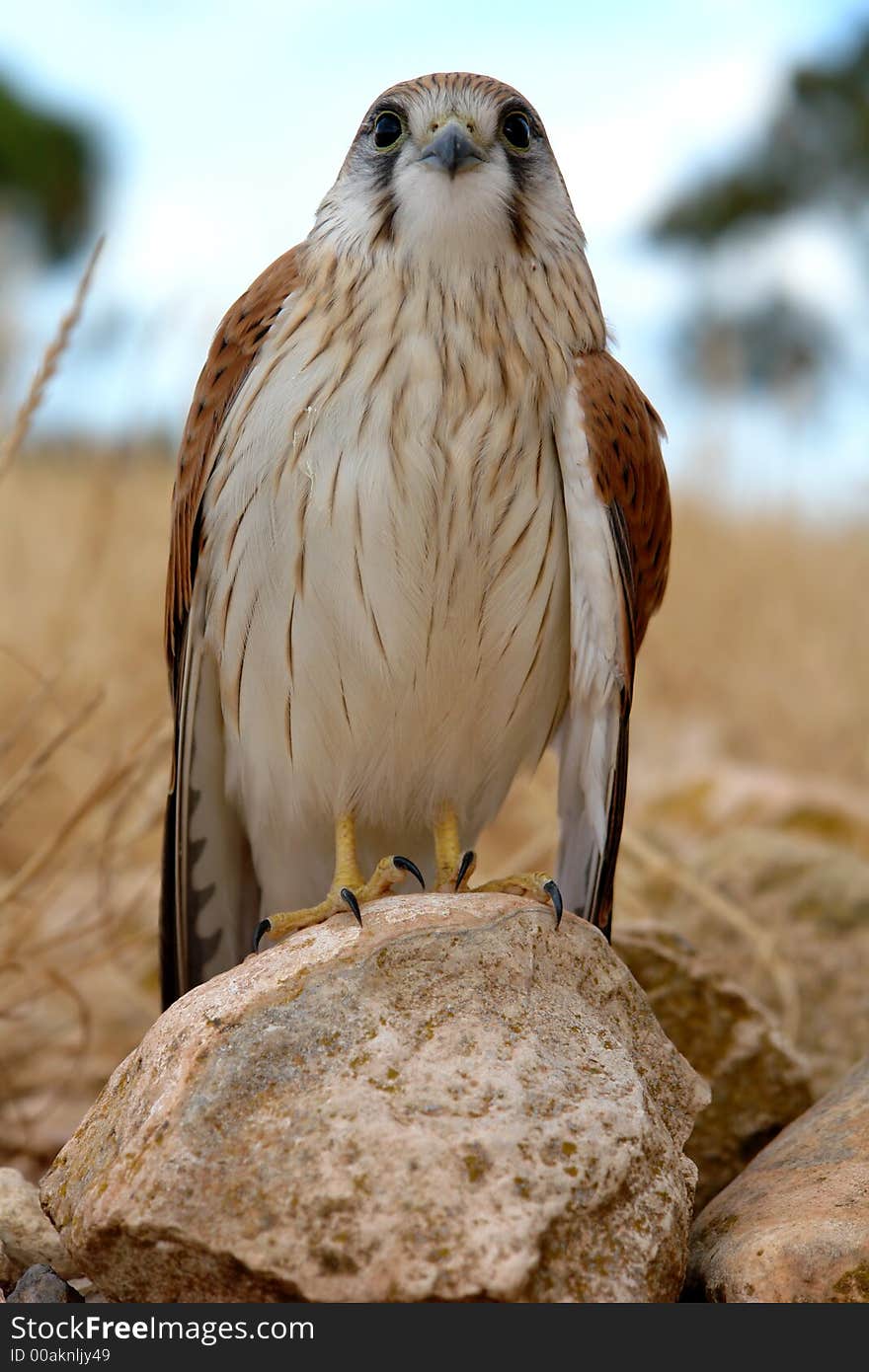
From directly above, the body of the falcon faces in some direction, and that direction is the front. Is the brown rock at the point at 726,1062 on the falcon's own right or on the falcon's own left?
on the falcon's own left

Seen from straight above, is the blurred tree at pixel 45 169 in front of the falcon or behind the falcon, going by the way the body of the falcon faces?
behind

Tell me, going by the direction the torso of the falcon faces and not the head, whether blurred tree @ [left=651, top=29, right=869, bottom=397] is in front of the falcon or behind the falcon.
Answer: behind

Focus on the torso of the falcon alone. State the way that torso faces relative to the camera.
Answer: toward the camera
